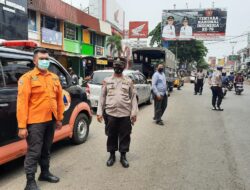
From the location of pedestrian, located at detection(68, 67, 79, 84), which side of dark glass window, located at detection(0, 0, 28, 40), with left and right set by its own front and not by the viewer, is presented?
front

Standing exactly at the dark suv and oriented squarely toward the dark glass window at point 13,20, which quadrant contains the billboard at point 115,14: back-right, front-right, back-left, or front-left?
front-right

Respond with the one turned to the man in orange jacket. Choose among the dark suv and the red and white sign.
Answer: the red and white sign

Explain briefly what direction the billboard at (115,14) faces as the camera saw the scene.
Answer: facing the viewer and to the right of the viewer

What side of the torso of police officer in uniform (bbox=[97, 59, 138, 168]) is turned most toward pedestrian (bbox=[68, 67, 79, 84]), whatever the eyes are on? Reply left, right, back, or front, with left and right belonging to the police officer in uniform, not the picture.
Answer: back

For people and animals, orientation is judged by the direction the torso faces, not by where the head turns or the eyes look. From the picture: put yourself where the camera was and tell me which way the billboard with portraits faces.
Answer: facing the viewer

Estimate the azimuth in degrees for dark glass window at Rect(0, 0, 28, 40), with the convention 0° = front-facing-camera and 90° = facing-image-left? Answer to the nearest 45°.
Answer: approximately 315°

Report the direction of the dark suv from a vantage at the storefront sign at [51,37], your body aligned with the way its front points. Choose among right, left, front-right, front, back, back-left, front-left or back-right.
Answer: front-right

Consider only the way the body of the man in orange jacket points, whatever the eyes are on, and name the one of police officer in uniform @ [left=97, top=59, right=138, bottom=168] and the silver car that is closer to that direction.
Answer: the police officer in uniform

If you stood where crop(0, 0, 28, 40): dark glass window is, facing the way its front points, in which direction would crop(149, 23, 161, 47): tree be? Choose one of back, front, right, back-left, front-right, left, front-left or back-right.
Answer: left

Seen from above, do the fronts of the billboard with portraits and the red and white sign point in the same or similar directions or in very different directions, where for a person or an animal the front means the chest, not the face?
same or similar directions

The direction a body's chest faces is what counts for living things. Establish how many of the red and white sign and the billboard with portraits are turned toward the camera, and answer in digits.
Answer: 2

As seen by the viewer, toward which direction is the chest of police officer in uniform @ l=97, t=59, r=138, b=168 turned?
toward the camera

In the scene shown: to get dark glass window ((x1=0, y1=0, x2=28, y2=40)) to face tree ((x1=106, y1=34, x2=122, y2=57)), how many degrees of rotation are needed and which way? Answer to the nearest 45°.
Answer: approximately 90° to its left

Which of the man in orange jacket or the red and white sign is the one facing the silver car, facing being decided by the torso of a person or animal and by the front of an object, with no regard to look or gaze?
the red and white sign

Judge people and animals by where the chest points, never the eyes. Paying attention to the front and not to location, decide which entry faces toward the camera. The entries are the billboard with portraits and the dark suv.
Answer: the billboard with portraits

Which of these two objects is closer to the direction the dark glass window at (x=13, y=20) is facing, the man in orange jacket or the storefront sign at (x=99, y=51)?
the man in orange jacket
